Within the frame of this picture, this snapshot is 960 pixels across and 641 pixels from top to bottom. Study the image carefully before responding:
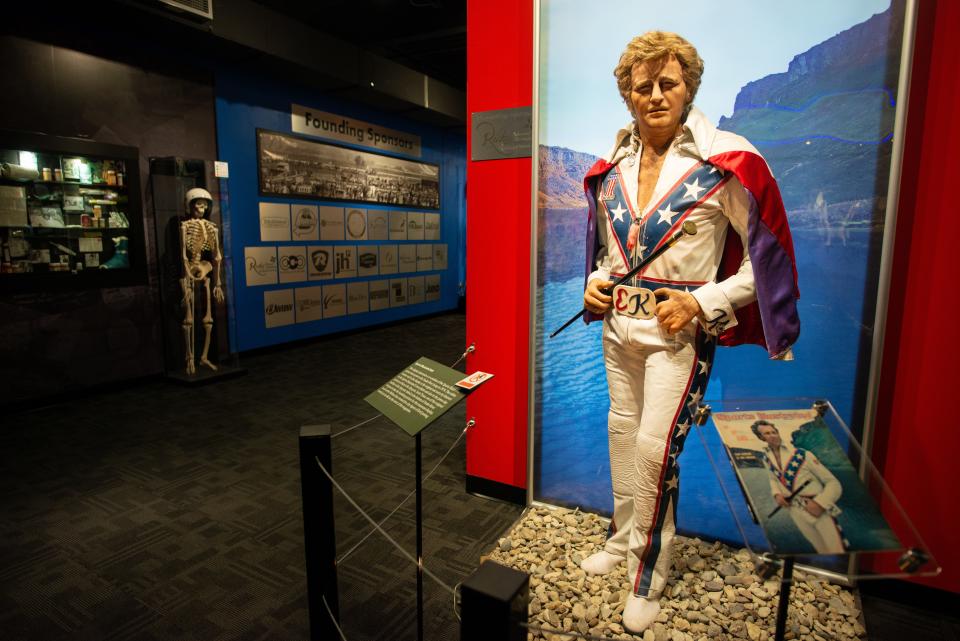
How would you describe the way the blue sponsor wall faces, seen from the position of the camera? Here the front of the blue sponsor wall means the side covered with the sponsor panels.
facing the viewer and to the right of the viewer

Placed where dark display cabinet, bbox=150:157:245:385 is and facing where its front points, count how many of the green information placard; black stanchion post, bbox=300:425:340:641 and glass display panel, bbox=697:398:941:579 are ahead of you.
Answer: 3

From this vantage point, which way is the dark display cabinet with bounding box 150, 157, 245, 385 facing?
toward the camera

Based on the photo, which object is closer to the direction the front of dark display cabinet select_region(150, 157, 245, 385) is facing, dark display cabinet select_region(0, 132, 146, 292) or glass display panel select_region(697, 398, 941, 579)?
the glass display panel

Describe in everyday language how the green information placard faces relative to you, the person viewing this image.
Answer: facing the viewer and to the left of the viewer

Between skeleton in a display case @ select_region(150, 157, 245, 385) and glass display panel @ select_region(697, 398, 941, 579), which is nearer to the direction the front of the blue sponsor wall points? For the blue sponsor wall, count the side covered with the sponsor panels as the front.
the glass display panel

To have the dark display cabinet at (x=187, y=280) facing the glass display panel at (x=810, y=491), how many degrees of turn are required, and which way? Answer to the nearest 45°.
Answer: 0° — it already faces it

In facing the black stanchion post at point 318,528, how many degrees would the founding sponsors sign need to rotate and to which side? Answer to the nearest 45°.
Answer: approximately 45° to its right

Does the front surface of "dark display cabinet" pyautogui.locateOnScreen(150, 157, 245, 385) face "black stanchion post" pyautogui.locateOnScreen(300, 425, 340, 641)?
yes

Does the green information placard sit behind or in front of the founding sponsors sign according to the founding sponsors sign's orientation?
in front

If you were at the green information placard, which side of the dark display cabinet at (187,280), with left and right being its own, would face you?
front

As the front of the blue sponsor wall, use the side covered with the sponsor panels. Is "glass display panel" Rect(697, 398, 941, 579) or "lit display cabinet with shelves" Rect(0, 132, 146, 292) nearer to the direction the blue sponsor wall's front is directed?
the glass display panel

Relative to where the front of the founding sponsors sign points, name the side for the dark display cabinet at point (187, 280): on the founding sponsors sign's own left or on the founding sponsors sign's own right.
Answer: on the founding sponsors sign's own right

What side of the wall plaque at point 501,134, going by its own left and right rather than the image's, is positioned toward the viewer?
front
